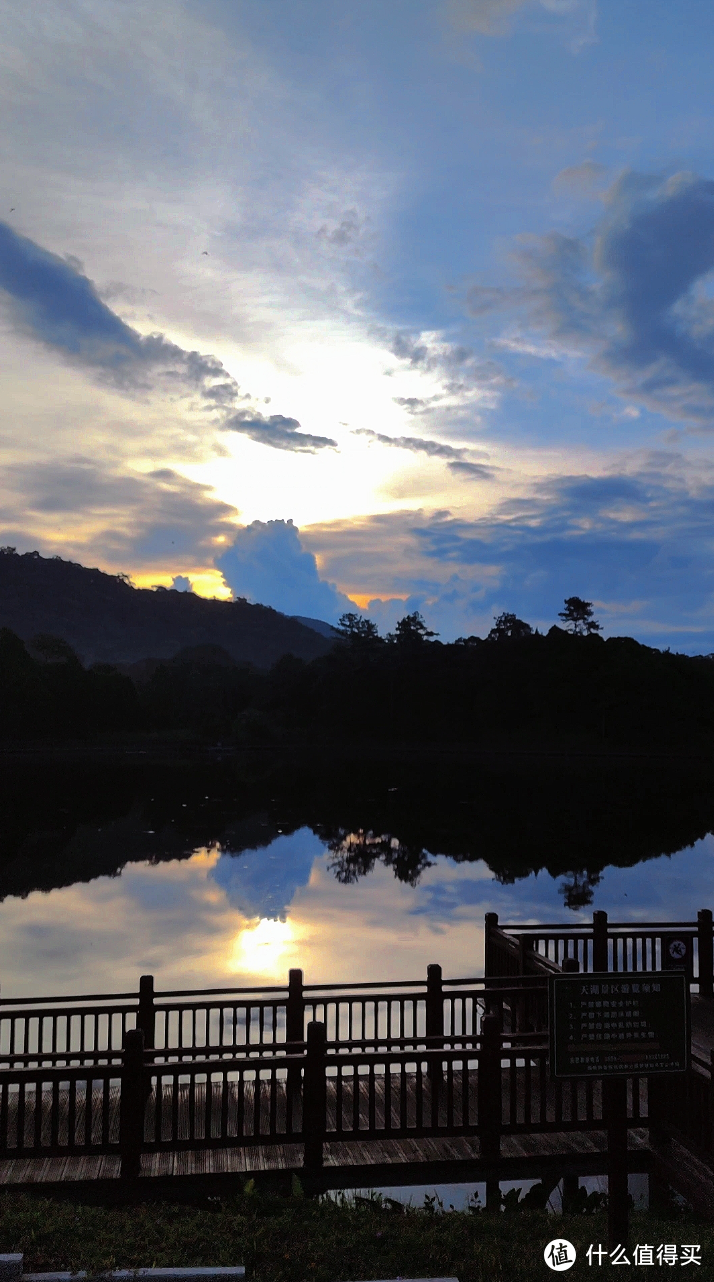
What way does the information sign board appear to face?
toward the camera

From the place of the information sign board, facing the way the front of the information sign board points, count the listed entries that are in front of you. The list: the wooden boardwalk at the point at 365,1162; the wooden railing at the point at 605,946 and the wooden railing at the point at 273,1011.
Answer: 0

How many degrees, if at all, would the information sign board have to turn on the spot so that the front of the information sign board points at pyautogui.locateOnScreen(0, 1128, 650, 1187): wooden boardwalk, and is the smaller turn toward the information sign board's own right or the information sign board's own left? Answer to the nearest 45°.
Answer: approximately 135° to the information sign board's own right

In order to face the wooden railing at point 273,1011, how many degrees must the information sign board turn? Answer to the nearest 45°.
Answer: approximately 135° to its right

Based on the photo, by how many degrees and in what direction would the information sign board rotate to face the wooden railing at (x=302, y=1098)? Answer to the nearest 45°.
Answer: approximately 135° to its right

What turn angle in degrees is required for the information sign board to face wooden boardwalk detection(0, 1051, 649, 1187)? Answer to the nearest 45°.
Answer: approximately 135° to its right

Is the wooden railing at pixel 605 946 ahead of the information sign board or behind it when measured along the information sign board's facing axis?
behind
